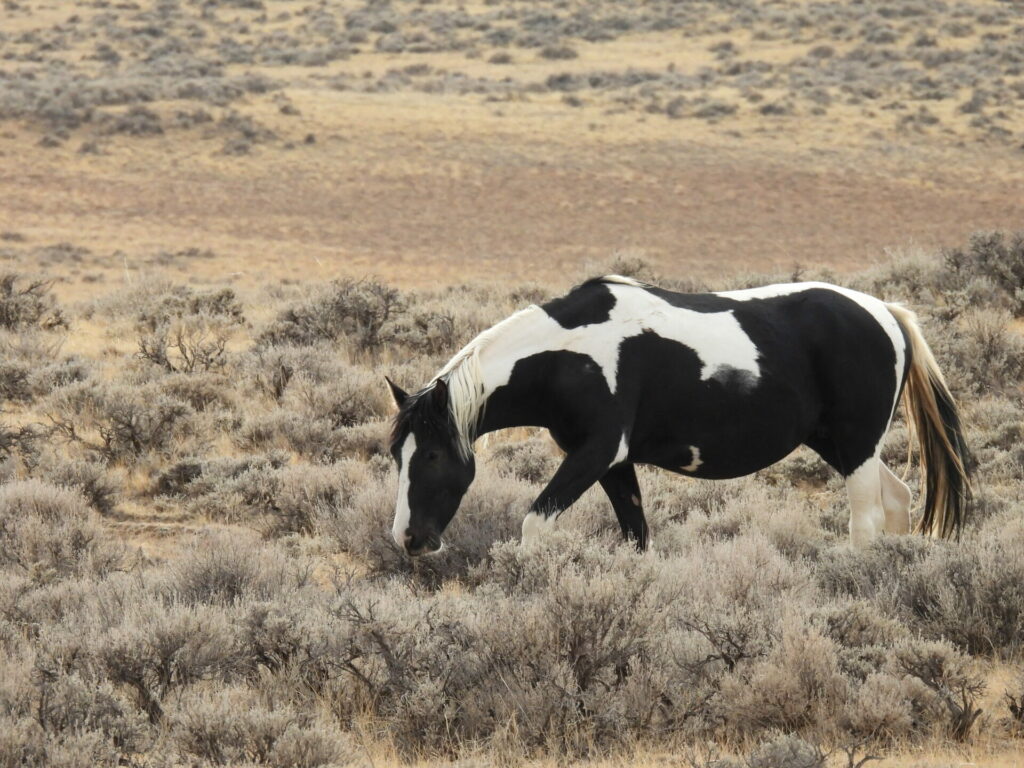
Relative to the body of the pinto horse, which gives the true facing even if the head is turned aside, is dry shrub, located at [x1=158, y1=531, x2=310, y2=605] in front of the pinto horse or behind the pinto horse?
in front

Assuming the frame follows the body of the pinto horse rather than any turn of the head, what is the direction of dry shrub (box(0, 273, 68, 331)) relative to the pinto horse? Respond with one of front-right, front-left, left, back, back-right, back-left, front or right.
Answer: front-right

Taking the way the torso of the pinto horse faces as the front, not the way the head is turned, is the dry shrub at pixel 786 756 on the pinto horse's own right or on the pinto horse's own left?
on the pinto horse's own left

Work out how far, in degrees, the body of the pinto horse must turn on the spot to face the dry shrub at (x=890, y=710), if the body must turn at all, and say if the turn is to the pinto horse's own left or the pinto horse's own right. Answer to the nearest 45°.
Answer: approximately 135° to the pinto horse's own left

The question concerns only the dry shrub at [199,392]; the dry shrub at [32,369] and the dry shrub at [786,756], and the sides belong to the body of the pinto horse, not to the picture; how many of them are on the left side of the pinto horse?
1

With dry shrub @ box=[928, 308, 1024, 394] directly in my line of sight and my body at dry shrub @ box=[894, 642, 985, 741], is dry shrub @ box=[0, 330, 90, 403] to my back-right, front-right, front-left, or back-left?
front-left

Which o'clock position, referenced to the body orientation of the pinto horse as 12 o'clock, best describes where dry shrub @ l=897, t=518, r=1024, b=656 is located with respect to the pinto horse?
The dry shrub is roughly at 7 o'clock from the pinto horse.

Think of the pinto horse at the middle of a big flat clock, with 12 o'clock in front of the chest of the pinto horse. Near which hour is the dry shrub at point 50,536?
The dry shrub is roughly at 12 o'clock from the pinto horse.

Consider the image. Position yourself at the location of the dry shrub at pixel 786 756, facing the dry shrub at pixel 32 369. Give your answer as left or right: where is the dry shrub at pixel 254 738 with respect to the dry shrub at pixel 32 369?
left

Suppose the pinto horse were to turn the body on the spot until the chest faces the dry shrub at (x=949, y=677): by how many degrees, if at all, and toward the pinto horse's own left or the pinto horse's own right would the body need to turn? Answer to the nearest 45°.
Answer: approximately 135° to the pinto horse's own left

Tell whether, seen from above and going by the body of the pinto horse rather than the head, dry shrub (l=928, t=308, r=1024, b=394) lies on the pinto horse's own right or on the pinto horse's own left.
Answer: on the pinto horse's own right

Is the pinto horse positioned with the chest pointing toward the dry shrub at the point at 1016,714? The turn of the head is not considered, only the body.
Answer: no

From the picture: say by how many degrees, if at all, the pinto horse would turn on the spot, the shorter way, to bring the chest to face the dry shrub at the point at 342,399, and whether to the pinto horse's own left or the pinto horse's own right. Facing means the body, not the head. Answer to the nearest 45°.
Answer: approximately 45° to the pinto horse's own right

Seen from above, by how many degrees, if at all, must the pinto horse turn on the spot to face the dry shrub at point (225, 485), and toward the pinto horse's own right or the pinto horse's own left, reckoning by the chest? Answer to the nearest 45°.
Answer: approximately 45° to the pinto horse's own right

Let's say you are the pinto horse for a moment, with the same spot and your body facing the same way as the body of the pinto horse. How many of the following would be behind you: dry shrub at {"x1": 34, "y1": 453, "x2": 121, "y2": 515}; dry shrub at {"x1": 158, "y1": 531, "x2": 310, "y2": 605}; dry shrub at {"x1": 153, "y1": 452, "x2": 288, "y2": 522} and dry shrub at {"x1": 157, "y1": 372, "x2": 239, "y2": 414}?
0

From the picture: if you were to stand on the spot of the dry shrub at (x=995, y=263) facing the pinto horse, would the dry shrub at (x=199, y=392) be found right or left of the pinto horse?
right

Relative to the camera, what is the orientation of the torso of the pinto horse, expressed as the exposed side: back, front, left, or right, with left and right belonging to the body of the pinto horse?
left
